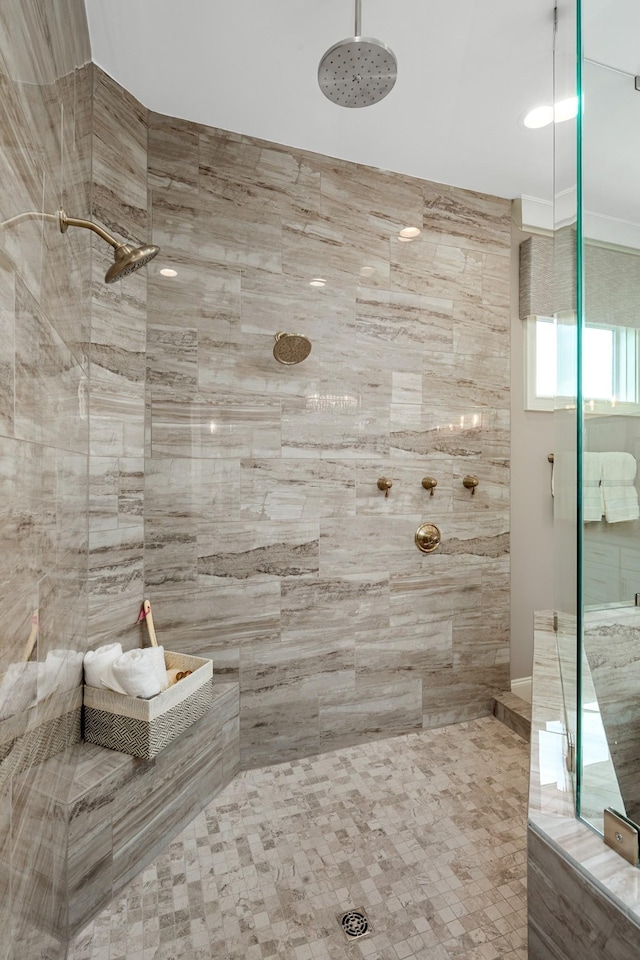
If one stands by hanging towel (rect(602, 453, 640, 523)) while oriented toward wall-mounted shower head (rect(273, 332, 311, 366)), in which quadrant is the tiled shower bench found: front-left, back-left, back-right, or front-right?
front-left

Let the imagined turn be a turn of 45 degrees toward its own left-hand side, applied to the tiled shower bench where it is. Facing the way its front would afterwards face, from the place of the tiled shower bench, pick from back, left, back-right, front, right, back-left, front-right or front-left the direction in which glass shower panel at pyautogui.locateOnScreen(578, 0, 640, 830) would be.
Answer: front-right

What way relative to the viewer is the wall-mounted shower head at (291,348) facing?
toward the camera

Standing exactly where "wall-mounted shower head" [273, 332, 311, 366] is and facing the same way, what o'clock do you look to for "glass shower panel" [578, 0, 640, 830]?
The glass shower panel is roughly at 11 o'clock from the wall-mounted shower head.

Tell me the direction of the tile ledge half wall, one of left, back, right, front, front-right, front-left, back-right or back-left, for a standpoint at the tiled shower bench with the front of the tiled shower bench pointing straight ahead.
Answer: front

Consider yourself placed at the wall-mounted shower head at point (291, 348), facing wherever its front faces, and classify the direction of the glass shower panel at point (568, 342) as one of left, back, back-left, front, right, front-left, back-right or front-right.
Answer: front-left

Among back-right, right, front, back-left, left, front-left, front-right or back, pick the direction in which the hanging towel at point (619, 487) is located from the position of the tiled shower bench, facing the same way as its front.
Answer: front

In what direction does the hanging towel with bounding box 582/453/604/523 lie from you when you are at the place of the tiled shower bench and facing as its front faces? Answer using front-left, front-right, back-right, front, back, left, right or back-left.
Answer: front

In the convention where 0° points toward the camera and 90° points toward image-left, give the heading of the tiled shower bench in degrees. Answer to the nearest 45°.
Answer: approximately 315°

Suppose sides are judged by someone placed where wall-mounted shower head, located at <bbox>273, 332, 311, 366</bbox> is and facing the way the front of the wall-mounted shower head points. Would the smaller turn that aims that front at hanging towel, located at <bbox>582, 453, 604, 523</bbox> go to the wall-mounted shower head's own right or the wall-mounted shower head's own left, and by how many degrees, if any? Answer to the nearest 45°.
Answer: approximately 45° to the wall-mounted shower head's own left

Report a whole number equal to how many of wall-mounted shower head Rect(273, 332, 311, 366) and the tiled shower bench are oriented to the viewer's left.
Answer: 0
